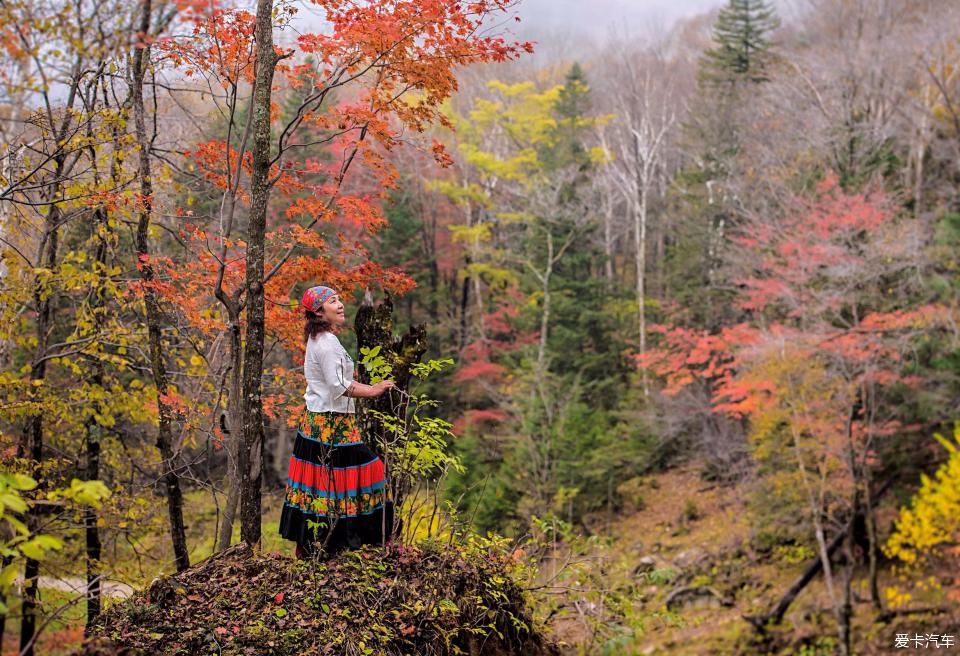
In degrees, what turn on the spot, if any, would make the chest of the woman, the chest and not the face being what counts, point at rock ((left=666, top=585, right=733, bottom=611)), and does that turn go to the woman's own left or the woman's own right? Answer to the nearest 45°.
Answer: approximately 45° to the woman's own left

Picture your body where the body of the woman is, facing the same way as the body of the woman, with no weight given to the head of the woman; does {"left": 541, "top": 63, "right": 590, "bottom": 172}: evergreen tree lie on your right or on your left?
on your left

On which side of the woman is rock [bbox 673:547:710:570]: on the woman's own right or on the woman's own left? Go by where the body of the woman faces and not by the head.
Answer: on the woman's own left

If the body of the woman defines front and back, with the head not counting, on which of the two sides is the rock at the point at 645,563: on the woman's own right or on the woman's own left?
on the woman's own left

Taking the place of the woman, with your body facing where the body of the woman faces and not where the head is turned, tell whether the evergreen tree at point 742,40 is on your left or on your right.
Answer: on your left

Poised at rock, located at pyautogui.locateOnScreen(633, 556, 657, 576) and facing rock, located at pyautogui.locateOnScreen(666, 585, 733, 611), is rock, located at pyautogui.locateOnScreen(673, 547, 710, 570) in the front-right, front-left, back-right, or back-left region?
front-left

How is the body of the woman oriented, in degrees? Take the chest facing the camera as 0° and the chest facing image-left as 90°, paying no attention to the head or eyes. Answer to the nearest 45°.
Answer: approximately 270°
